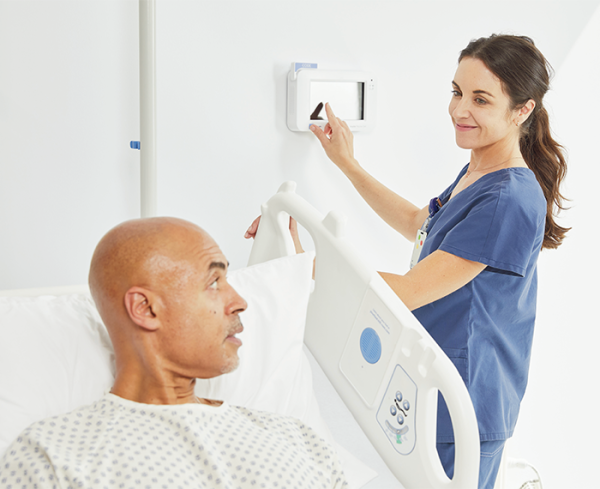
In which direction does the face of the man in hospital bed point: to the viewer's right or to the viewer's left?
to the viewer's right

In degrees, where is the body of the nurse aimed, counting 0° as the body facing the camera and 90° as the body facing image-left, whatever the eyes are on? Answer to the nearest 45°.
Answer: approximately 45°

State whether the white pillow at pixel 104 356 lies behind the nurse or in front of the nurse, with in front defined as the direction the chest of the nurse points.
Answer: in front
